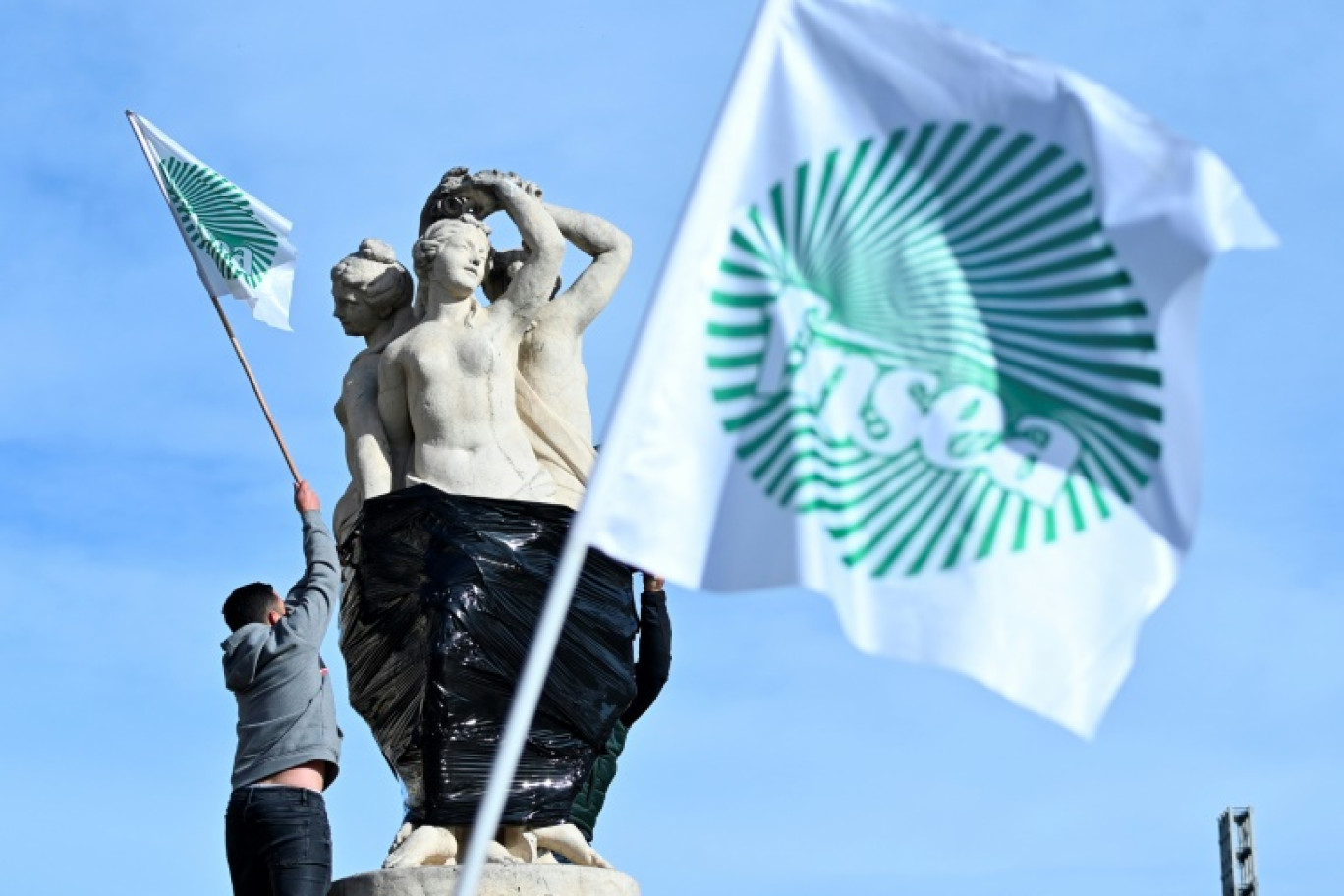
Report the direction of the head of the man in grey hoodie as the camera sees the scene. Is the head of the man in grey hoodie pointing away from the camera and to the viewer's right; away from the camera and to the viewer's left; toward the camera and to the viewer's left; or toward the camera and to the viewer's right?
away from the camera and to the viewer's right

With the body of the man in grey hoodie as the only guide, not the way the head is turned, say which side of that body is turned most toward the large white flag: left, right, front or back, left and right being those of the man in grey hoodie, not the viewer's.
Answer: right

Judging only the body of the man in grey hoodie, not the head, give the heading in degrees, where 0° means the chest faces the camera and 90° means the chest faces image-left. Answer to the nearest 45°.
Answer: approximately 225°
